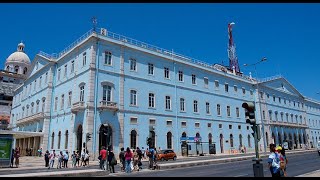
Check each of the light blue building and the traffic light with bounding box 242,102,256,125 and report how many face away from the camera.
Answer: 0

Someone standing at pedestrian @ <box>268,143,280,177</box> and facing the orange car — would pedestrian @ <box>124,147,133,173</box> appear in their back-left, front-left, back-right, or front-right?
front-left

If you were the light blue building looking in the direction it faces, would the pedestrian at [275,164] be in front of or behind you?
in front

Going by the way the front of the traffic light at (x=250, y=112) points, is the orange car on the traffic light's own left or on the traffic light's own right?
on the traffic light's own right
